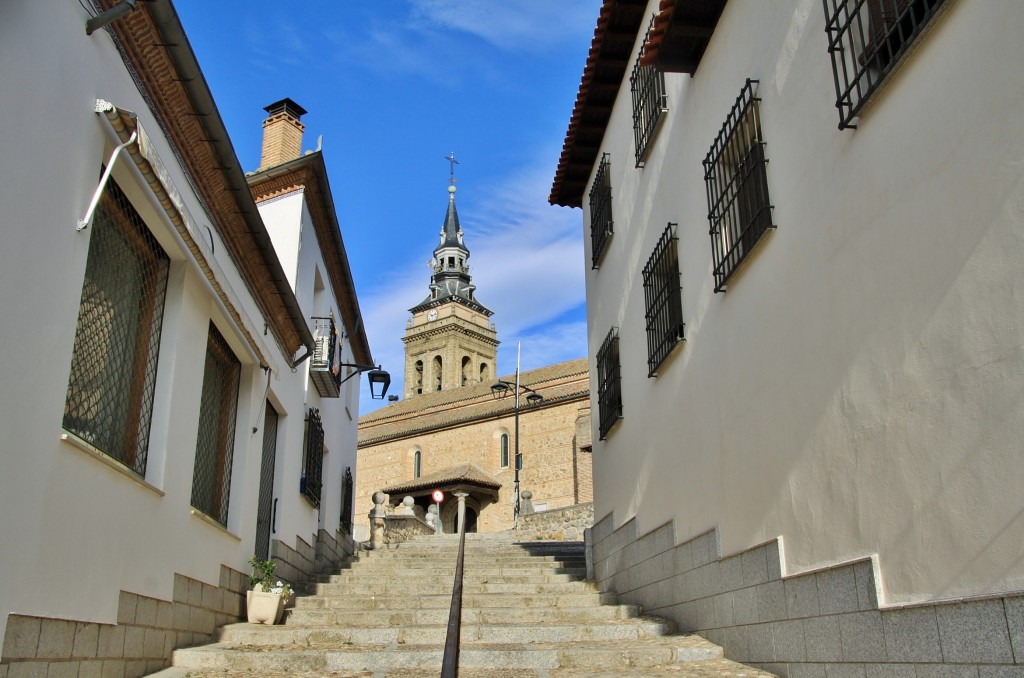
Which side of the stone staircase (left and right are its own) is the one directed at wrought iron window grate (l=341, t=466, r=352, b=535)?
back

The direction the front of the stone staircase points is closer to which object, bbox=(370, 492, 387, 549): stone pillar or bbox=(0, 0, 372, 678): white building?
the white building

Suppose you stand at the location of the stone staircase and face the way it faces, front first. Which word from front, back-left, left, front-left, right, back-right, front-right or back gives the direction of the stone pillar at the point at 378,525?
back

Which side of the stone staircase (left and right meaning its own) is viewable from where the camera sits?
front

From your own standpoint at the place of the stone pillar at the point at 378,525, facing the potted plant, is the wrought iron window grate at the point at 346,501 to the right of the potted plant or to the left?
right

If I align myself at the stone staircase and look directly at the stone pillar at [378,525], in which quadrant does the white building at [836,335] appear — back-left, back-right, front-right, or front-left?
back-right
